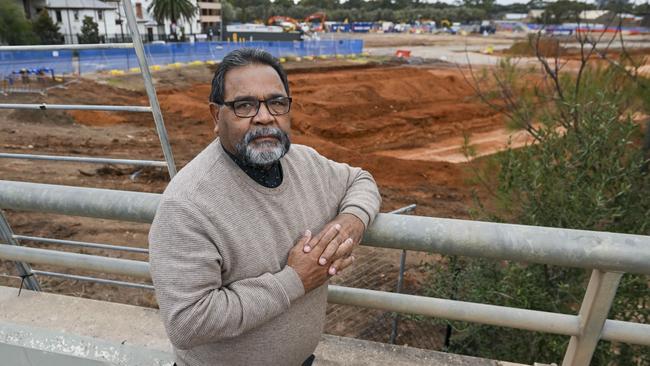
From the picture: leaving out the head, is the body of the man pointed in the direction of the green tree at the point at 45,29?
no

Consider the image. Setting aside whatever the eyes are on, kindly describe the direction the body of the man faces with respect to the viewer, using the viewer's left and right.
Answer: facing the viewer and to the right of the viewer

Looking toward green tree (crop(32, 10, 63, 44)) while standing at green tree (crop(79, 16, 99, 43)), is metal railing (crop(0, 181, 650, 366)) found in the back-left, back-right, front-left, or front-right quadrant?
back-left

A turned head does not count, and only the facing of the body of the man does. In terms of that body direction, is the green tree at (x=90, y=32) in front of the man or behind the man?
behind

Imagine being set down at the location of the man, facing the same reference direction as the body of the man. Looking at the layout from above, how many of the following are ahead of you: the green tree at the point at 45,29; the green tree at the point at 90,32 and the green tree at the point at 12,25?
0

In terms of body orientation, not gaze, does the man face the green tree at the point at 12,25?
no

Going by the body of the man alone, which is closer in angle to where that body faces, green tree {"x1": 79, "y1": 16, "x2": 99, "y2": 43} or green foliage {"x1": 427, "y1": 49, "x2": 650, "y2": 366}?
the green foliage

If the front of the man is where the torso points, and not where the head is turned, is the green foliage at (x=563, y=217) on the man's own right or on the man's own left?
on the man's own left

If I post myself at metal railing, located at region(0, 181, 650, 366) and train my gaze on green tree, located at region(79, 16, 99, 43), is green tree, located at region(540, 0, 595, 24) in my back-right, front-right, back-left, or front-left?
front-right

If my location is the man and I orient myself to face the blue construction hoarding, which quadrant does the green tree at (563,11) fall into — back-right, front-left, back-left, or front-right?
front-right

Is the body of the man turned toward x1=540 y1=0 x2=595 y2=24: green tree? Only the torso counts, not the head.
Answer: no

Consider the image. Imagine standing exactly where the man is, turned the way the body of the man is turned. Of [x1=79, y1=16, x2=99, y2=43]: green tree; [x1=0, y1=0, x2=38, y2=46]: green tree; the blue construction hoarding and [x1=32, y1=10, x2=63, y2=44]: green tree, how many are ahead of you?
0

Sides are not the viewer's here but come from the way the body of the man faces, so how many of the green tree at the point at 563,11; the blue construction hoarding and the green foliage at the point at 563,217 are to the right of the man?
0

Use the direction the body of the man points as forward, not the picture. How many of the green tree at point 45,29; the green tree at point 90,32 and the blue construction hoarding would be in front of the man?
0
